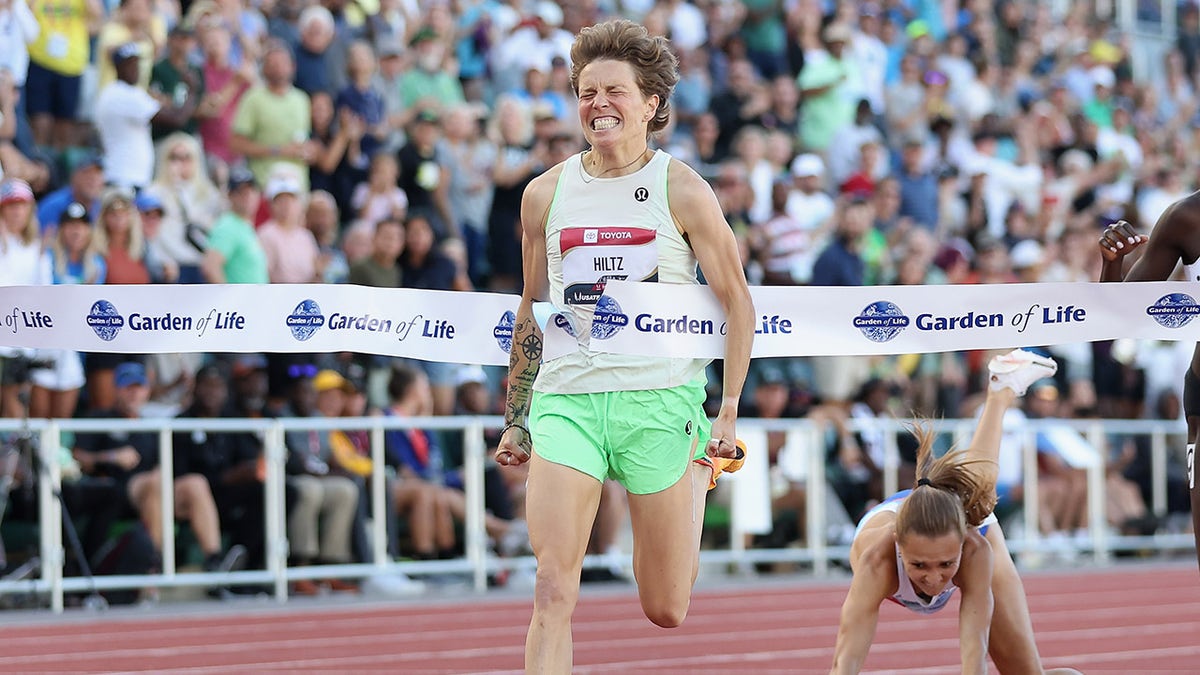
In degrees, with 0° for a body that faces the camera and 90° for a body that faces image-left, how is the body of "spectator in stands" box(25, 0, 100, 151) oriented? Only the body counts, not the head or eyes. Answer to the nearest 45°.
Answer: approximately 0°

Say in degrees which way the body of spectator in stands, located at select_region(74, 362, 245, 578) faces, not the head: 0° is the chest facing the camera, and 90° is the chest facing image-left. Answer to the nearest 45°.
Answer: approximately 315°

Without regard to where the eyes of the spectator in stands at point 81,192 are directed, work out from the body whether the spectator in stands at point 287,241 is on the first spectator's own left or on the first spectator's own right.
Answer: on the first spectator's own left

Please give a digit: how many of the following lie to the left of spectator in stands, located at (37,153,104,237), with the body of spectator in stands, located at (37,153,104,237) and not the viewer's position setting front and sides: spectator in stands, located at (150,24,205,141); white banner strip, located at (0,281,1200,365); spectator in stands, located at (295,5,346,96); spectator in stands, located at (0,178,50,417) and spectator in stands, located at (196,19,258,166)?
3

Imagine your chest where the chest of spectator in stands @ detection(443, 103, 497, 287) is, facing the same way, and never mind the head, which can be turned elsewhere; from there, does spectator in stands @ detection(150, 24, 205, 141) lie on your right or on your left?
on your right

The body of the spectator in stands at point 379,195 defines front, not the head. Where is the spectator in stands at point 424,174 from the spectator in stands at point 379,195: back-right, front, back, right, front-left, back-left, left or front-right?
back-left

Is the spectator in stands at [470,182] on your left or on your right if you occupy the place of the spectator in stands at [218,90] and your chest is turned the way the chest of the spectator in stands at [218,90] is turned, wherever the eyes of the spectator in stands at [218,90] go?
on your left

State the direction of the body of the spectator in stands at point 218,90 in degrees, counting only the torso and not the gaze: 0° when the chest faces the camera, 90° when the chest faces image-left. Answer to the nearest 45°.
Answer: approximately 315°
